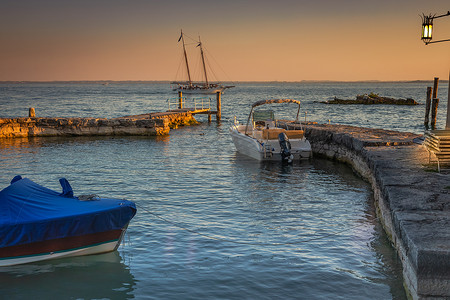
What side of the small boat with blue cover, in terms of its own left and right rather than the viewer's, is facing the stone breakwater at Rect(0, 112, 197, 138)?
left

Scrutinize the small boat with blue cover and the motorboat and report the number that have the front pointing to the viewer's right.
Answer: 1

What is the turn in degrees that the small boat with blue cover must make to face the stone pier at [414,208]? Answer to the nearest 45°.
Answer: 0° — it already faces it

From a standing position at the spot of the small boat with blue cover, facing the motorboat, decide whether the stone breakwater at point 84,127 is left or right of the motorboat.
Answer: left

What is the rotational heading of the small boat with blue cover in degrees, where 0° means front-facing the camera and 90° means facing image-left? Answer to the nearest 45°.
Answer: approximately 270°

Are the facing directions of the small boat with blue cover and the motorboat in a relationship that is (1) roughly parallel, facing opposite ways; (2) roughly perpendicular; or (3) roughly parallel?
roughly perpendicular

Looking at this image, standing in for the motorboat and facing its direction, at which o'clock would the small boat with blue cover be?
The small boat with blue cover is roughly at 8 o'clock from the motorboat.

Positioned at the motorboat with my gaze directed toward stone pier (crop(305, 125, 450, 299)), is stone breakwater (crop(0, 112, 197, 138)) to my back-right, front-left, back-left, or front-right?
back-right

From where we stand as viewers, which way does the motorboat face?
facing away from the viewer and to the left of the viewer
